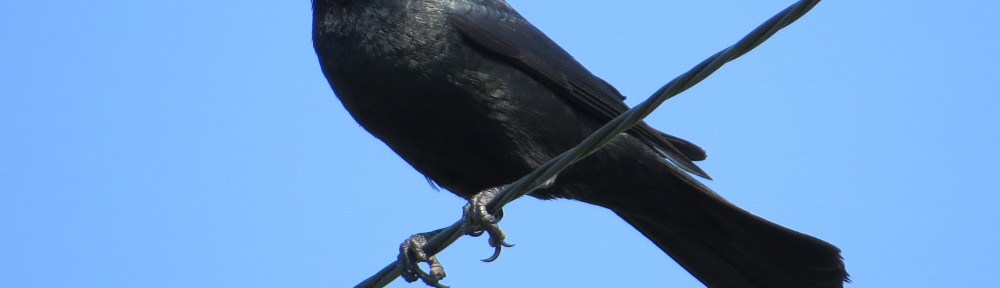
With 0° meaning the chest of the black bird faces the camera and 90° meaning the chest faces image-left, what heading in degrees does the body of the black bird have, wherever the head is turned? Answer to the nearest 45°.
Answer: approximately 90°
